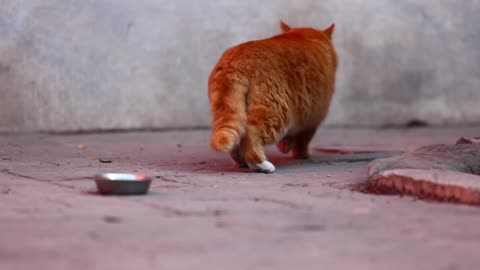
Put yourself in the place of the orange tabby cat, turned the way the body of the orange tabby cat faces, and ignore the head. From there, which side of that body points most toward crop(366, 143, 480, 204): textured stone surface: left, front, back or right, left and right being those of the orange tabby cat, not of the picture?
right

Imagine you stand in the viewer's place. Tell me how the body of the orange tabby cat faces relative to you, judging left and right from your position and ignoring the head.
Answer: facing away from the viewer and to the right of the viewer

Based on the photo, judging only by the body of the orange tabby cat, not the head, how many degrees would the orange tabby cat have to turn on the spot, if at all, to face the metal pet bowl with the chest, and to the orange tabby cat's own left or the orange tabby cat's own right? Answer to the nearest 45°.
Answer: approximately 180°

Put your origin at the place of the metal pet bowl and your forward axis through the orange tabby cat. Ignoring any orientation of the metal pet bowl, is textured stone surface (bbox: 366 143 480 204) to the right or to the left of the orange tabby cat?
right
